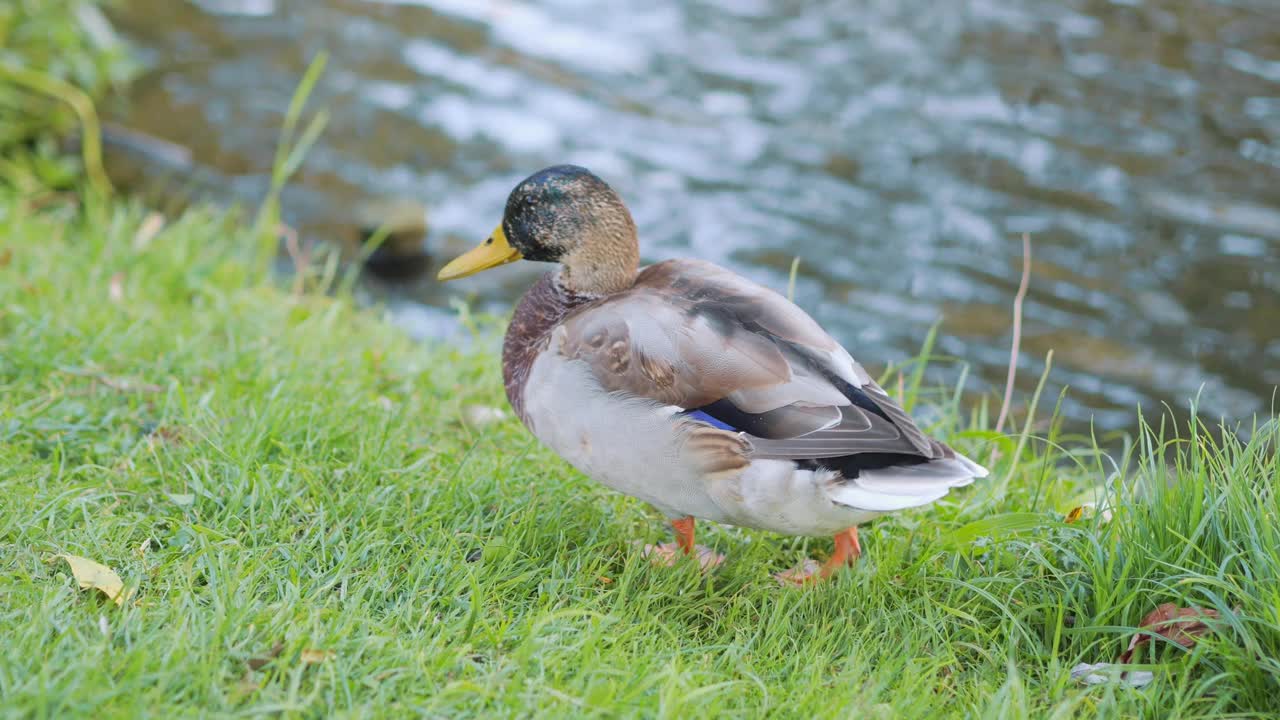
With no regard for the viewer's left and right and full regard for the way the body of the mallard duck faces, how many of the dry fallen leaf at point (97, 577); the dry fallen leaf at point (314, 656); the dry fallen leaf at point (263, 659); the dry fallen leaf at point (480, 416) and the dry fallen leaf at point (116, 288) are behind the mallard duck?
0

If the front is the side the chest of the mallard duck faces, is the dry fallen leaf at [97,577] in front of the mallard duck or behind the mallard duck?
in front

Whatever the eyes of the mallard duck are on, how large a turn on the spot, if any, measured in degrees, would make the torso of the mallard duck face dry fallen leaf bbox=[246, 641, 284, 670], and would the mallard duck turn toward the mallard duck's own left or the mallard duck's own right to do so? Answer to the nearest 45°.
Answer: approximately 45° to the mallard duck's own left

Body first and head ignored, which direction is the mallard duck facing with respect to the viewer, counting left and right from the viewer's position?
facing to the left of the viewer

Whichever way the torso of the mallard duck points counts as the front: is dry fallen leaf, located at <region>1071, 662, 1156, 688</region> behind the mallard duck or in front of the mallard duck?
behind

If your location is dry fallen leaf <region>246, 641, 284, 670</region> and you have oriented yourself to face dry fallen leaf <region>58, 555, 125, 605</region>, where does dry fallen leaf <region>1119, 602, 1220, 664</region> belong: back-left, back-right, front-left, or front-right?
back-right

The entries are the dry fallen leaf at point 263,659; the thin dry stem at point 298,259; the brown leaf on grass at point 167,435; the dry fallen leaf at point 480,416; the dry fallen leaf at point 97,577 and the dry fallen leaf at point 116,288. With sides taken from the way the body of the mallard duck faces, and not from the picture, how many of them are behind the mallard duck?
0

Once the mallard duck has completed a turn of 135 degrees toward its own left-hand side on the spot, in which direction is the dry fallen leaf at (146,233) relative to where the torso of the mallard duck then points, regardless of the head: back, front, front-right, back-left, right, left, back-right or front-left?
back

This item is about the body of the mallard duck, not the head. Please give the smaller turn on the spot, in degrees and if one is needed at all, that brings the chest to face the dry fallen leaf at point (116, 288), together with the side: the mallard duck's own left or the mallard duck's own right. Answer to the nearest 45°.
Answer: approximately 45° to the mallard duck's own right

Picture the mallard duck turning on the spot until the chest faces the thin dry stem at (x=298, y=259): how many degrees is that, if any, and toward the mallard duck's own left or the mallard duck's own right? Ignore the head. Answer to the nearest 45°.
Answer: approximately 45° to the mallard duck's own right

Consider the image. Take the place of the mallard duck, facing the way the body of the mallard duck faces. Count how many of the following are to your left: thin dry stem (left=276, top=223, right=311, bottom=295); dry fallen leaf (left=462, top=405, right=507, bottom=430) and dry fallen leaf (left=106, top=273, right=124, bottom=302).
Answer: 0

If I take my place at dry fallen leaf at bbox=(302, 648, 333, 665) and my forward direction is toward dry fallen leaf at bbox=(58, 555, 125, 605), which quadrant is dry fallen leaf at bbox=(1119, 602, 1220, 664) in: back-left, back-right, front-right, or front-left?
back-right

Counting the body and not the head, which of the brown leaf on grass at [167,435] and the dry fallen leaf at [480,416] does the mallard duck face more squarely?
the brown leaf on grass

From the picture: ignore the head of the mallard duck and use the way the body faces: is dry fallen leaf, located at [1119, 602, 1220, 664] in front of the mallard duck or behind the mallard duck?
behind

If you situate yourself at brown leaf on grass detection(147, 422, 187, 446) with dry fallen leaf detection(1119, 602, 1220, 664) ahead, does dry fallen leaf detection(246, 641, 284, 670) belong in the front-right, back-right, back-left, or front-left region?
front-right

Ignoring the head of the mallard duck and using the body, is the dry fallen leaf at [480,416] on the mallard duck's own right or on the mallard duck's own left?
on the mallard duck's own right

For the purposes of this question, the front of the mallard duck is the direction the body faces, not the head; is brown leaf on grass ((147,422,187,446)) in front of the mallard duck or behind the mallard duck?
in front

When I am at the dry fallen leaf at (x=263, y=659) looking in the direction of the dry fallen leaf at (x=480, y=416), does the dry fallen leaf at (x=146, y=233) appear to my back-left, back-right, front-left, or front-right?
front-left
